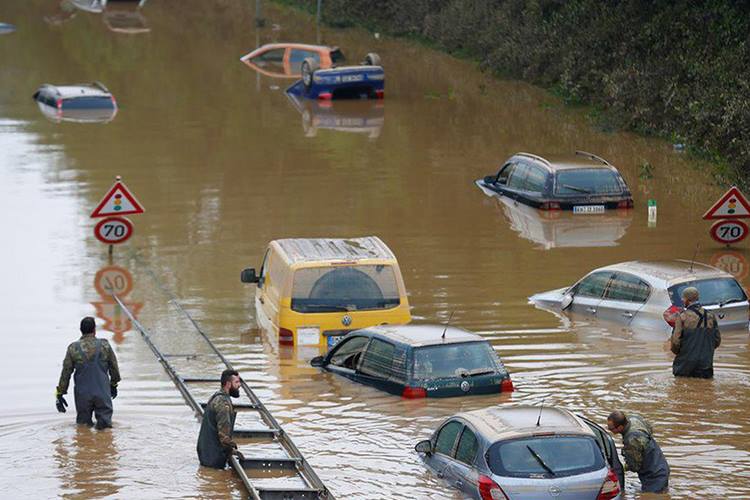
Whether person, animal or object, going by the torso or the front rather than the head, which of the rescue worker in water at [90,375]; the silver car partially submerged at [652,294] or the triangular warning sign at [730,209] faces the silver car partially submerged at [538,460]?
the triangular warning sign

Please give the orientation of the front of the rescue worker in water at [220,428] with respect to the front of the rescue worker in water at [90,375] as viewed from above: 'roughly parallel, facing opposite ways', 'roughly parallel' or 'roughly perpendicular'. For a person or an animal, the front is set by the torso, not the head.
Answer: roughly perpendicular

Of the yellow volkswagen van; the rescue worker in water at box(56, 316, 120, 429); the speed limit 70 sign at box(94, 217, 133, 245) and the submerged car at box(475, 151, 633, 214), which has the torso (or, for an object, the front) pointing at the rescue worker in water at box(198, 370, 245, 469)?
the speed limit 70 sign

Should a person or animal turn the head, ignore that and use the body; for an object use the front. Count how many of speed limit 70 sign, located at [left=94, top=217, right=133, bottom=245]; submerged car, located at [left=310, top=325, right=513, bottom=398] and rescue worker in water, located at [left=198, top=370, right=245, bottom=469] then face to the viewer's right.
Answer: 1

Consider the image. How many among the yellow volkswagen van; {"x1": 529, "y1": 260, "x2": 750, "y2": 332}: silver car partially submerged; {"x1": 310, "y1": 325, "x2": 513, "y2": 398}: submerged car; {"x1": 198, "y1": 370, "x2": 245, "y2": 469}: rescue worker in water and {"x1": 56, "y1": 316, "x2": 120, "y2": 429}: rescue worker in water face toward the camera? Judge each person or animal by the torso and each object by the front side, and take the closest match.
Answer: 0

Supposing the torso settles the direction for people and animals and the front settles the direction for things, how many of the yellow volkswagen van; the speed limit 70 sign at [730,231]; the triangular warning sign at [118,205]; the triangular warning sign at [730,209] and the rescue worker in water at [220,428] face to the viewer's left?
0

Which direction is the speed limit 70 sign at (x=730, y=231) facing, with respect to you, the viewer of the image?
facing the viewer

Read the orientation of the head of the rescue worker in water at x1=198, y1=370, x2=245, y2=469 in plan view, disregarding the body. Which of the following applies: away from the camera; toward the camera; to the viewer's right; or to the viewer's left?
to the viewer's right

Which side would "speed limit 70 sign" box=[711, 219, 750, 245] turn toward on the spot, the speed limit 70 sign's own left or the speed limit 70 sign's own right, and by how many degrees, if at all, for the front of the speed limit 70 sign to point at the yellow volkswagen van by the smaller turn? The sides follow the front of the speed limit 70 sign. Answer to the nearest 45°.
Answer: approximately 45° to the speed limit 70 sign's own right

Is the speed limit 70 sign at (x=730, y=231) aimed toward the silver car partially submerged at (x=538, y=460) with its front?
yes

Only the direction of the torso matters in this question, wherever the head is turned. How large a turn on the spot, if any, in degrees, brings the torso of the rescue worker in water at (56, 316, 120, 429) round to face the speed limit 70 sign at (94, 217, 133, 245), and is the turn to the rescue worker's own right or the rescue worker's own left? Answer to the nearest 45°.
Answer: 0° — they already face it

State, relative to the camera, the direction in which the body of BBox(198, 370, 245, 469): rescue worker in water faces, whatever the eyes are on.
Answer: to the viewer's right

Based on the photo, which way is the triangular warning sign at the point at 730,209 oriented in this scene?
toward the camera

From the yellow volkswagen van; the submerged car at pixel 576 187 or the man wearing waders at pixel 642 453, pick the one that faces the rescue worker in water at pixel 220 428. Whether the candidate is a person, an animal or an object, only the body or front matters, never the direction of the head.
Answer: the man wearing waders

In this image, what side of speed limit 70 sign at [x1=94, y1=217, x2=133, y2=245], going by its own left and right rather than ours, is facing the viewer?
front

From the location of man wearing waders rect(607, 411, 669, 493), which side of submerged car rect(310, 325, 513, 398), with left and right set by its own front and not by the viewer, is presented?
back

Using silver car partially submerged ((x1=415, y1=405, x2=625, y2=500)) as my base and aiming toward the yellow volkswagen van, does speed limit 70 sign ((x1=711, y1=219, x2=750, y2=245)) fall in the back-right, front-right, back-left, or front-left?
front-right

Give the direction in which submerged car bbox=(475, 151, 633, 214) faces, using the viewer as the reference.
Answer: facing away from the viewer and to the left of the viewer

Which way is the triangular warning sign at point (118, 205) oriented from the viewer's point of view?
toward the camera
